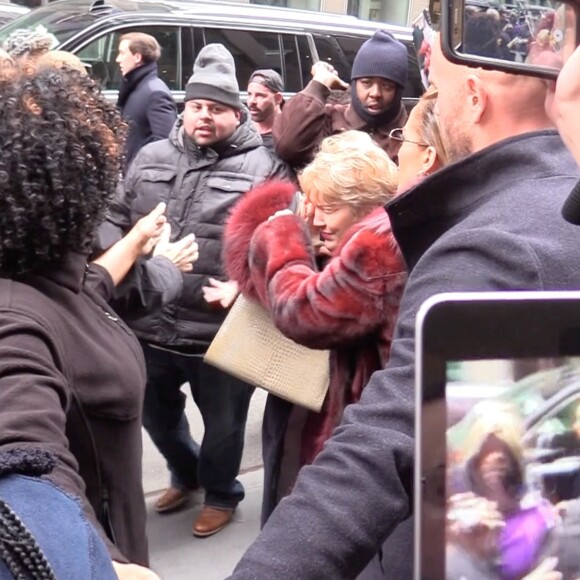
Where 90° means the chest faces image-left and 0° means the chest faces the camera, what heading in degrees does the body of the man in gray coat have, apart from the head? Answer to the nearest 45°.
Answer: approximately 135°

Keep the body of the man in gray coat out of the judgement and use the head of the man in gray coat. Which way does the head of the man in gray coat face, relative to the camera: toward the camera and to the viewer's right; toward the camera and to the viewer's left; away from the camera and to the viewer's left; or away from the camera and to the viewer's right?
away from the camera and to the viewer's left

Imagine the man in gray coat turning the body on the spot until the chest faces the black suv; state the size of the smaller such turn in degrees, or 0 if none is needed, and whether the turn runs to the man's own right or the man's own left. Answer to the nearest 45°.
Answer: approximately 45° to the man's own right

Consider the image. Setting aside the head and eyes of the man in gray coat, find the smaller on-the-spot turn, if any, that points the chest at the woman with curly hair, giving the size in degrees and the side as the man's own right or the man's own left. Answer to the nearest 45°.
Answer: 0° — they already face them

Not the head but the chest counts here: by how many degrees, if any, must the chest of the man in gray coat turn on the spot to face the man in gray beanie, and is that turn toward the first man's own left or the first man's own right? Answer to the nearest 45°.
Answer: approximately 45° to the first man's own right

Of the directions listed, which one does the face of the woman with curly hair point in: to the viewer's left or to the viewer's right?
to the viewer's right

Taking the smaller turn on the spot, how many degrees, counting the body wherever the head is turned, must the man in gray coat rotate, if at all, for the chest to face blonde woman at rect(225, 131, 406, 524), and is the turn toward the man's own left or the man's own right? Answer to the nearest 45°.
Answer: approximately 45° to the man's own right

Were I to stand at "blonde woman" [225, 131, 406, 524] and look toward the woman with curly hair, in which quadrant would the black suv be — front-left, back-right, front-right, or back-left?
back-right
